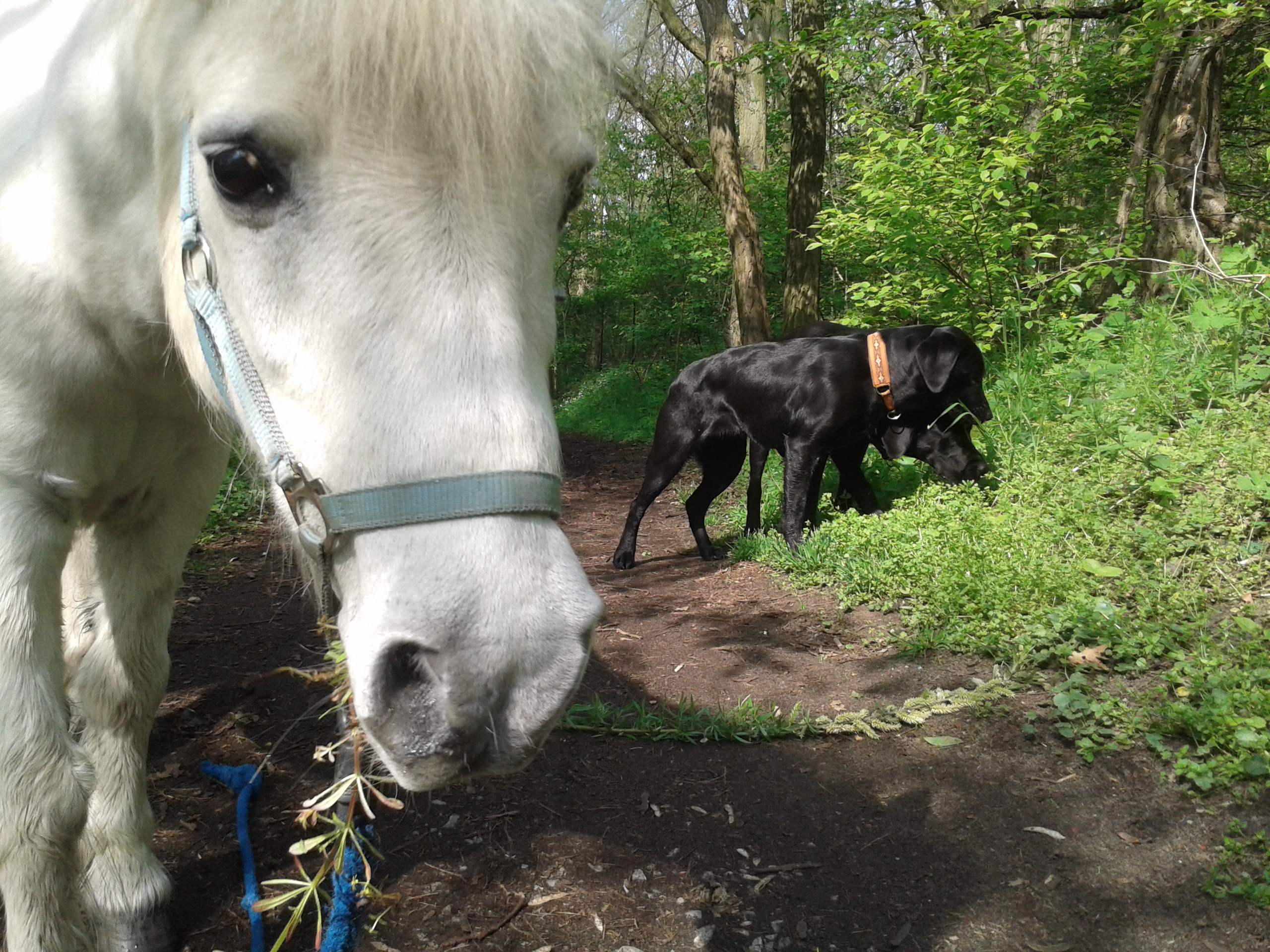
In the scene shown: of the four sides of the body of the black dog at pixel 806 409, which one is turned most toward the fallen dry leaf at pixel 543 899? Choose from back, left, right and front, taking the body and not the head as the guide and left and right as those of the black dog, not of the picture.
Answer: right

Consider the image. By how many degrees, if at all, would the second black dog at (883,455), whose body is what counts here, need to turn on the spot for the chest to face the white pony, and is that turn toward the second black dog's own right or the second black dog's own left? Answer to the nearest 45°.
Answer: approximately 90° to the second black dog's own right

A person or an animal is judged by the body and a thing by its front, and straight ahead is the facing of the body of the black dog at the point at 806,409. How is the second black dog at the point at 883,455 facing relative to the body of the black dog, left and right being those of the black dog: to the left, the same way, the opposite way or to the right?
the same way

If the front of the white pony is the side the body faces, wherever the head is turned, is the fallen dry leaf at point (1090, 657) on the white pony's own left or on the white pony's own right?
on the white pony's own left

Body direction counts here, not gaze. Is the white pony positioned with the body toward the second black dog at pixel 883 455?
no

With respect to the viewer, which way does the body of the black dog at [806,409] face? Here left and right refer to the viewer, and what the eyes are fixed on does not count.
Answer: facing to the right of the viewer

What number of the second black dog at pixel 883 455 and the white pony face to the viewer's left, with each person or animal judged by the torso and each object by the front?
0

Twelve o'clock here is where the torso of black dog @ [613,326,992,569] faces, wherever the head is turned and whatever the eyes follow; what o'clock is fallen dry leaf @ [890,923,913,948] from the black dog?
The fallen dry leaf is roughly at 3 o'clock from the black dog.

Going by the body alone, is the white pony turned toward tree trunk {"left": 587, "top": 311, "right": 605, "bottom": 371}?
no

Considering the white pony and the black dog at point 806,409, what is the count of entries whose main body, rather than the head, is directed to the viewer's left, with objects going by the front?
0

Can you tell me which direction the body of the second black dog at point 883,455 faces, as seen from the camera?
to the viewer's right

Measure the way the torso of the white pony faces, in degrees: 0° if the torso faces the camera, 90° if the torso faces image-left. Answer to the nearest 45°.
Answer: approximately 315°
